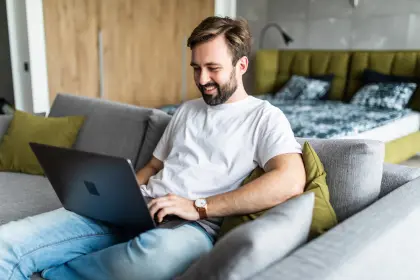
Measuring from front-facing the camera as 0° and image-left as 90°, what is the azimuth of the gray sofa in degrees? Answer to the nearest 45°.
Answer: approximately 45°

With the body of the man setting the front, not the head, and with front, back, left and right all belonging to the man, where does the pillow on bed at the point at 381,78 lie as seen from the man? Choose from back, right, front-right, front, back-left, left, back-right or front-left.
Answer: back

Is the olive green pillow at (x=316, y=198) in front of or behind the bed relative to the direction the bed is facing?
in front

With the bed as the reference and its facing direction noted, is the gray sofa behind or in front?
in front

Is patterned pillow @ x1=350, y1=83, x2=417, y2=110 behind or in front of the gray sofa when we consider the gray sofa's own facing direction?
behind

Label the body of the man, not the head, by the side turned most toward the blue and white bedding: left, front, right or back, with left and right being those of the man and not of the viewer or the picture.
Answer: back

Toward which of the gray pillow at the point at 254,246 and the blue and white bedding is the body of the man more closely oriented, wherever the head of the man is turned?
the gray pillow

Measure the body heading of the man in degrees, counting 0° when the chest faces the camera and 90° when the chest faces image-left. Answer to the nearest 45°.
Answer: approximately 45°
